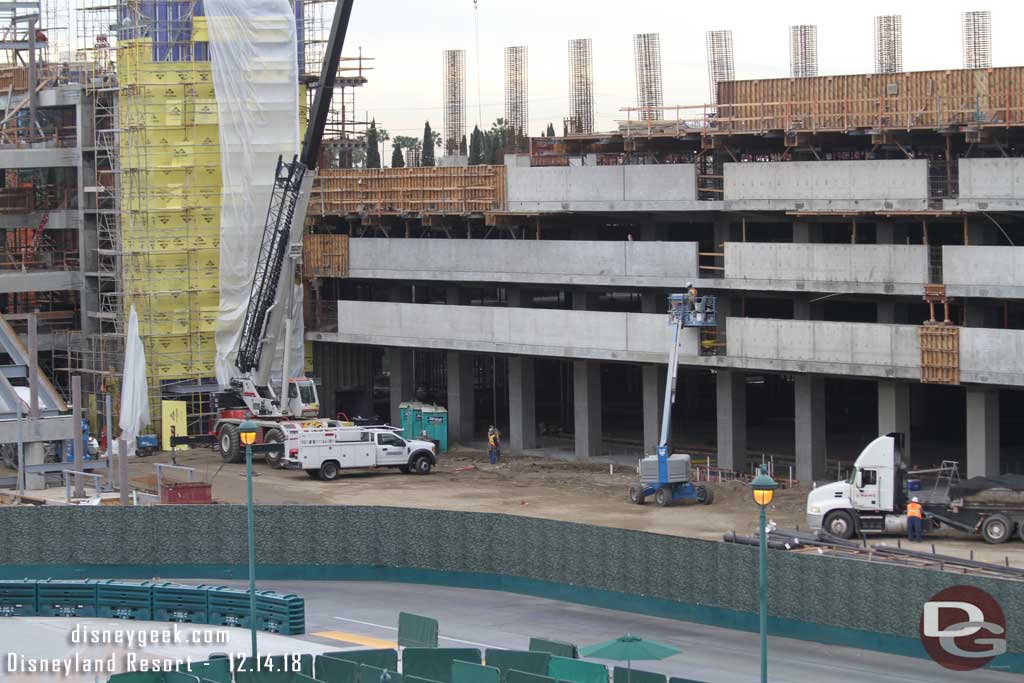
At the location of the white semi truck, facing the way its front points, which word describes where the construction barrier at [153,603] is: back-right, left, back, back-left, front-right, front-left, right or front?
front-left

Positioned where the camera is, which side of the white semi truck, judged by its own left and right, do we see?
left

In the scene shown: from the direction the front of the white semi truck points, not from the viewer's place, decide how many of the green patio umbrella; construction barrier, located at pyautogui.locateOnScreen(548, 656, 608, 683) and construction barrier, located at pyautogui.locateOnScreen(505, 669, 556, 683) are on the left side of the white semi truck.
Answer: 3

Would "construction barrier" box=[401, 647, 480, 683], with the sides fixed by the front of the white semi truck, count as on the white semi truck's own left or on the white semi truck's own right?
on the white semi truck's own left

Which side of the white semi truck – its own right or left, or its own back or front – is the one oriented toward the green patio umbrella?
left

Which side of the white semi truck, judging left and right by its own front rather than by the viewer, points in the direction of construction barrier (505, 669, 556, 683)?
left

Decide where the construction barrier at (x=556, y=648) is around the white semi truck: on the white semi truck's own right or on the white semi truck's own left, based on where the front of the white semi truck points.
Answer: on the white semi truck's own left

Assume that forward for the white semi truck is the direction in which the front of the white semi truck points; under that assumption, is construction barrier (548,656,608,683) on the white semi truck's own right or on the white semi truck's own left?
on the white semi truck's own left

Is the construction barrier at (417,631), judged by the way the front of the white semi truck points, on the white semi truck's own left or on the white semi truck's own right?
on the white semi truck's own left
